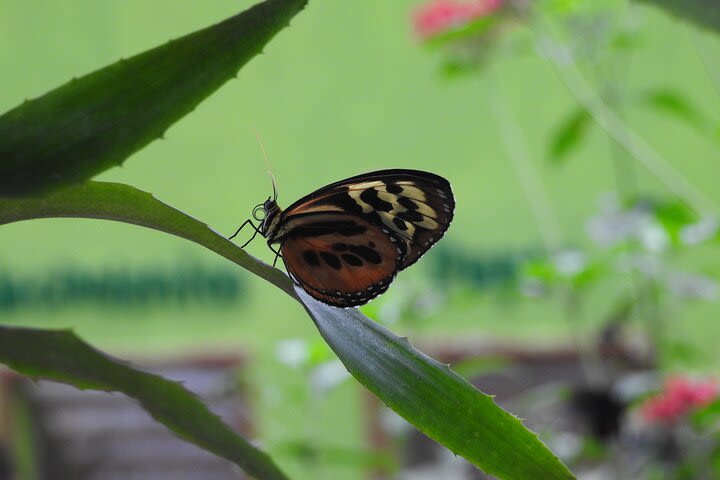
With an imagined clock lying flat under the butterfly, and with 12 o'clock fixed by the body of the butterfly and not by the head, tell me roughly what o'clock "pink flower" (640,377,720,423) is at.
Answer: The pink flower is roughly at 4 o'clock from the butterfly.

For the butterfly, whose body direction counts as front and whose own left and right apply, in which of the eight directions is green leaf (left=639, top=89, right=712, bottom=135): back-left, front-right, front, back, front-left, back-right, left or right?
back-right

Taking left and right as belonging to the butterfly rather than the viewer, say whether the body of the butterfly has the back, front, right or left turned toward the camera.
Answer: left
